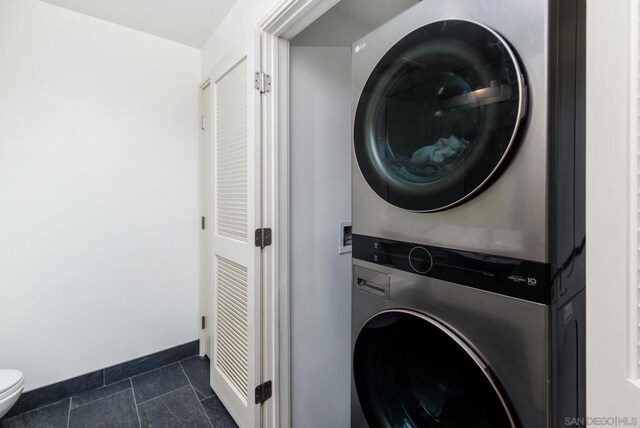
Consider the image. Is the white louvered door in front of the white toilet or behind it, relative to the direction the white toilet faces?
in front

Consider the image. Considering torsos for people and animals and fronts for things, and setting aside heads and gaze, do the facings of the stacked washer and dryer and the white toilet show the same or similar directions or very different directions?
very different directions

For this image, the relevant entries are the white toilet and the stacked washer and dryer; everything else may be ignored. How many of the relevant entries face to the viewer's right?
1

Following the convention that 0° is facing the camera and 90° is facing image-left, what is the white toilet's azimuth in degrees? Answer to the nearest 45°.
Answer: approximately 270°

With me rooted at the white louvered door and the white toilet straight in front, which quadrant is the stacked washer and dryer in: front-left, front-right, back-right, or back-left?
back-left

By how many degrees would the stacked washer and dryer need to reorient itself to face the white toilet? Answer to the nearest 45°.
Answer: approximately 45° to its right

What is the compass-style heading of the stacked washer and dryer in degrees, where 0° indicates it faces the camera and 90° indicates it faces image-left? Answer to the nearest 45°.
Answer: approximately 45°

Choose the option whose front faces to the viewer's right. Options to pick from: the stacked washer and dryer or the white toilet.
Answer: the white toilet
